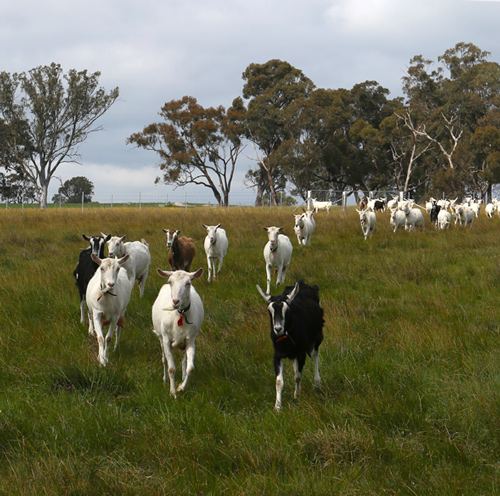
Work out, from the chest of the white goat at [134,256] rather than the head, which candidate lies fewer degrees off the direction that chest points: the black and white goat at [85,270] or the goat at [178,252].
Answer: the black and white goat

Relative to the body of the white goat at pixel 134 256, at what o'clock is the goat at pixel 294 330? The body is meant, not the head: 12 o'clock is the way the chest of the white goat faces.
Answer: The goat is roughly at 10 o'clock from the white goat.

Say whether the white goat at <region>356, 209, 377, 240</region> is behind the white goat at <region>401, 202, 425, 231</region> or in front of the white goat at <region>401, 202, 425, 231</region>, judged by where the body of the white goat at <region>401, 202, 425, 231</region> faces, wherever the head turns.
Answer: in front

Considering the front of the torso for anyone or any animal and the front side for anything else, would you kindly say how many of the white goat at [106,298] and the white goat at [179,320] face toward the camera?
2

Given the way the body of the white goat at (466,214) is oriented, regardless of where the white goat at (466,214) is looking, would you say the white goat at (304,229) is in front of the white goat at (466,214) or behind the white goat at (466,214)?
in front

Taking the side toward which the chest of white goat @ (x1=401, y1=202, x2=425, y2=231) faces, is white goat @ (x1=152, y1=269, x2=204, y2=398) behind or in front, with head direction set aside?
in front

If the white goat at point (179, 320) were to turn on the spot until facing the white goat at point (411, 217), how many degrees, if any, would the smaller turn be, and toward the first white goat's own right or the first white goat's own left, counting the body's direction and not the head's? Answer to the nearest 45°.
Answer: approximately 135° to the first white goat's own left

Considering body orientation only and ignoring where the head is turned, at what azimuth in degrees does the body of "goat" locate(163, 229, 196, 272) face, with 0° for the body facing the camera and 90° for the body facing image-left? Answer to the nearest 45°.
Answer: approximately 45°
